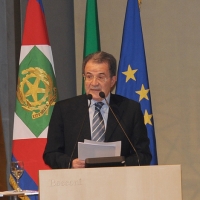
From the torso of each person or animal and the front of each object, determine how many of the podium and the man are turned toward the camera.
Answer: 2

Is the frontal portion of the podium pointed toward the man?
no

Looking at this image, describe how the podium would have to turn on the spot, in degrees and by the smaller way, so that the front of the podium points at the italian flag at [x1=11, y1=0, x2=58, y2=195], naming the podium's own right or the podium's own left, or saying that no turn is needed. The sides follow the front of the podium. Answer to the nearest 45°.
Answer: approximately 180°

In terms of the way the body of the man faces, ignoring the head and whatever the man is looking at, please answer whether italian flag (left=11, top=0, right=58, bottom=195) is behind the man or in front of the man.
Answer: behind

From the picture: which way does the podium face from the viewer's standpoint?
toward the camera

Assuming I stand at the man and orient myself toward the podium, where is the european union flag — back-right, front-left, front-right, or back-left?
back-left

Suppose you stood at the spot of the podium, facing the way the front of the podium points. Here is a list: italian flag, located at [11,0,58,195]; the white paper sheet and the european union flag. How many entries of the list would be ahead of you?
0

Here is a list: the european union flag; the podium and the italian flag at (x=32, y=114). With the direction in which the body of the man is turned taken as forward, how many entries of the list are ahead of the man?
1

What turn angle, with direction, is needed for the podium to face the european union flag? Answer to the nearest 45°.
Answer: approximately 180°

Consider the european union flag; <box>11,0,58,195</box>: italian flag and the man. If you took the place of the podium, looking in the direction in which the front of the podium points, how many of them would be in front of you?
0

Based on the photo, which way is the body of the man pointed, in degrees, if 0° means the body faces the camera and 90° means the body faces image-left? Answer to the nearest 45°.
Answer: approximately 0°

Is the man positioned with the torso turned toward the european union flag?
no

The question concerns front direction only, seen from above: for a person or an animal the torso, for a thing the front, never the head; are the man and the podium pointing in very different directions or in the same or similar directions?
same or similar directions

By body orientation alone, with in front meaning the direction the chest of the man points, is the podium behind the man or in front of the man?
in front
